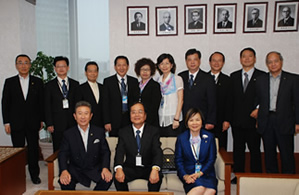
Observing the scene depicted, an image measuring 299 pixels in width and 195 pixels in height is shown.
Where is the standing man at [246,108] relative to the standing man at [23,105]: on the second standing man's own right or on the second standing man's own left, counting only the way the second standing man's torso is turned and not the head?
on the second standing man's own left

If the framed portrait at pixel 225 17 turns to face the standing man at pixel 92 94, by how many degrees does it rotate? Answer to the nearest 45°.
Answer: approximately 45° to its right

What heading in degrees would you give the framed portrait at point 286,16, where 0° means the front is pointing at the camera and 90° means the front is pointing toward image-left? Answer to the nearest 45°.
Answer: approximately 0°

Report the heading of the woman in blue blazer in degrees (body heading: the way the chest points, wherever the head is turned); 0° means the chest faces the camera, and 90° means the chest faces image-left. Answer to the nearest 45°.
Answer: approximately 0°

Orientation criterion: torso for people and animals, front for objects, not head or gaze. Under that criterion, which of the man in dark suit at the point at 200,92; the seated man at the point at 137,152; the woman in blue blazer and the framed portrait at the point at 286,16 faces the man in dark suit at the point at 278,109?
the framed portrait

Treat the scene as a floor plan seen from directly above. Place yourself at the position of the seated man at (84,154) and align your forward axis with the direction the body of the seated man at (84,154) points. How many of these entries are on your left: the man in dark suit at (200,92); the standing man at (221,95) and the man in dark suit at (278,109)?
3

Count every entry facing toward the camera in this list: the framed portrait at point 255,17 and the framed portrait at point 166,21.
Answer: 2

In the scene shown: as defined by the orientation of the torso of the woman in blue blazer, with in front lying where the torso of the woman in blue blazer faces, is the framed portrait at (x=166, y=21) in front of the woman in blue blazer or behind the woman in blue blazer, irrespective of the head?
behind
